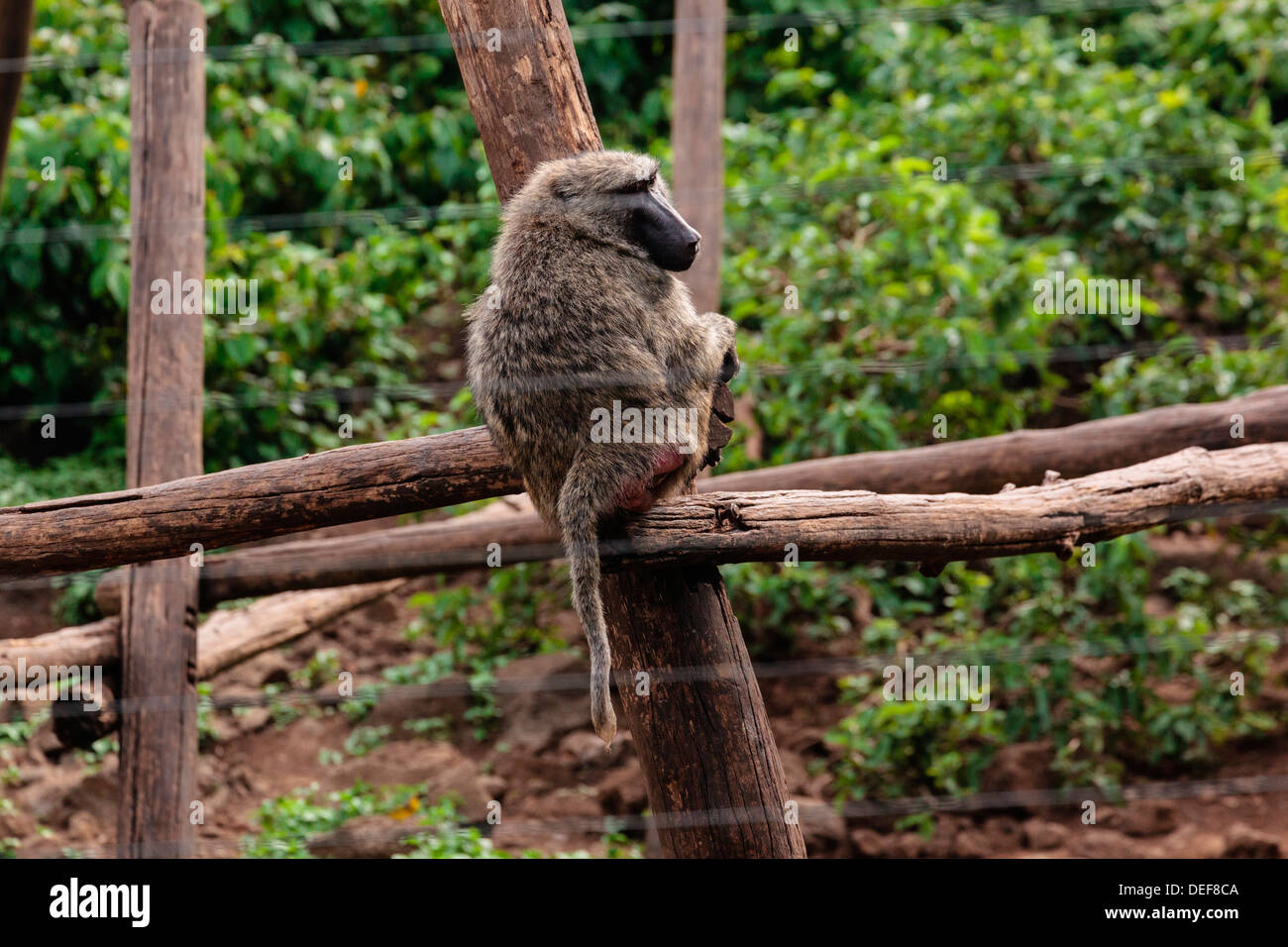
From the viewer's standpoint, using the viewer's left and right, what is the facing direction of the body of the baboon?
facing away from the viewer and to the right of the viewer

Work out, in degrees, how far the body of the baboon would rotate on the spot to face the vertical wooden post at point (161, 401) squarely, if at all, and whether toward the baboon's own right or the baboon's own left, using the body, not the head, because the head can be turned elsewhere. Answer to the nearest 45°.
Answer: approximately 90° to the baboon's own left

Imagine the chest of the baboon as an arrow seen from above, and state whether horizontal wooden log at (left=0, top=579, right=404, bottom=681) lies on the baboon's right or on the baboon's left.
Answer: on the baboon's left

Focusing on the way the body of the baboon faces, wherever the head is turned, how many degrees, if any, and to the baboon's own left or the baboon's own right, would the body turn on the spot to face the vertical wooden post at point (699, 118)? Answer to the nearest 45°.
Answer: approximately 45° to the baboon's own left

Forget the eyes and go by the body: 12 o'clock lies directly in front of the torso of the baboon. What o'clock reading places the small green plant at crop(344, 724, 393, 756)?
The small green plant is roughly at 10 o'clock from the baboon.
